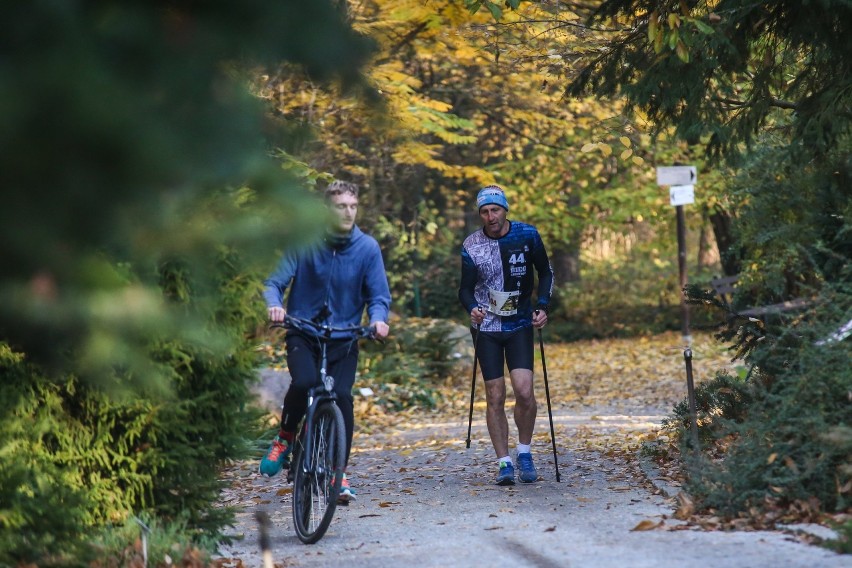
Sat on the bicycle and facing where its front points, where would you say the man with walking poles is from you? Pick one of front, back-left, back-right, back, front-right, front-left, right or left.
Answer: back-left

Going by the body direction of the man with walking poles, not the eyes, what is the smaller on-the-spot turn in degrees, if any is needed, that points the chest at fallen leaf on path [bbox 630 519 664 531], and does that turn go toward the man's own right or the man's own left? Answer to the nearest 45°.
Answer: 0° — they already face it

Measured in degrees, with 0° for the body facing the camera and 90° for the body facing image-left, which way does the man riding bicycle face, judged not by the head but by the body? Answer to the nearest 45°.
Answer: approximately 0°

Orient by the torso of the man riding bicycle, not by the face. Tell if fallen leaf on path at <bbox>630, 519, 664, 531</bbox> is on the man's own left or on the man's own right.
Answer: on the man's own left
